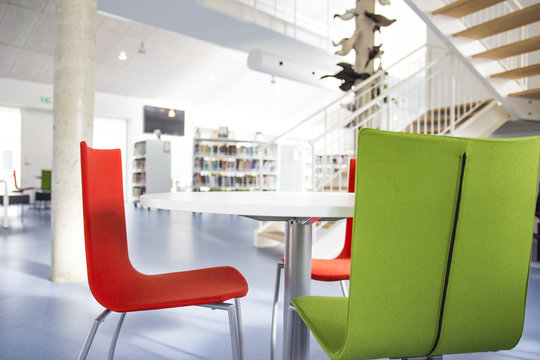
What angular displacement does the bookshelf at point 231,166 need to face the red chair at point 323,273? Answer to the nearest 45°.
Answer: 0° — it already faces it

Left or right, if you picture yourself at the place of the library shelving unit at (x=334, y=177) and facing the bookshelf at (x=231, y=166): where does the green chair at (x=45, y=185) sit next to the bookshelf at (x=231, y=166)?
left

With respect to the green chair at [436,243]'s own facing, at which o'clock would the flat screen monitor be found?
The flat screen monitor is roughly at 12 o'clock from the green chair.

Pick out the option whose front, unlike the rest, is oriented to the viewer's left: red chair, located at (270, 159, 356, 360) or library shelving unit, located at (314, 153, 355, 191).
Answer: the red chair

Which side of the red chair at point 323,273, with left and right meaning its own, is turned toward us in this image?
left

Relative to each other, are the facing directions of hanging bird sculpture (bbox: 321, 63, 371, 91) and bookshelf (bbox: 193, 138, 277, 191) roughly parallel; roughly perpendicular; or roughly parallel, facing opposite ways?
roughly perpendicular

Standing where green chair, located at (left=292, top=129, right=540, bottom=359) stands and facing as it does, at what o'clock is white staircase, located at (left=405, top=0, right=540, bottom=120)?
The white staircase is roughly at 2 o'clock from the green chair.

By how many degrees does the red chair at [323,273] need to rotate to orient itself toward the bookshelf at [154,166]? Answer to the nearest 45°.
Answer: approximately 45° to its right

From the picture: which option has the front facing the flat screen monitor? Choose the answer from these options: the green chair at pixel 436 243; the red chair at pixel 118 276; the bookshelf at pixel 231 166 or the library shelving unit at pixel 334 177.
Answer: the green chair

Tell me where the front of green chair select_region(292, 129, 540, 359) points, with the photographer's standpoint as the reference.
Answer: facing away from the viewer and to the left of the viewer

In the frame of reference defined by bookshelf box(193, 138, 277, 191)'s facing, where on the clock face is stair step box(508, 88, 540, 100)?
The stair step is roughly at 11 o'clock from the bookshelf.

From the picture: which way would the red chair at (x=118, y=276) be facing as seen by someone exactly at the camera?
facing to the right of the viewer

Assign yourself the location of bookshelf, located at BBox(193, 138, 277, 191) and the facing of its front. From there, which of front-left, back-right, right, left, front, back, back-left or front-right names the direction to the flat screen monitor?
back-right

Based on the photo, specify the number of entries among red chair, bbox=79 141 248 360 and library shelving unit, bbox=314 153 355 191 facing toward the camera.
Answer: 1

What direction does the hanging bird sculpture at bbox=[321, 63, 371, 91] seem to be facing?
to the viewer's left
